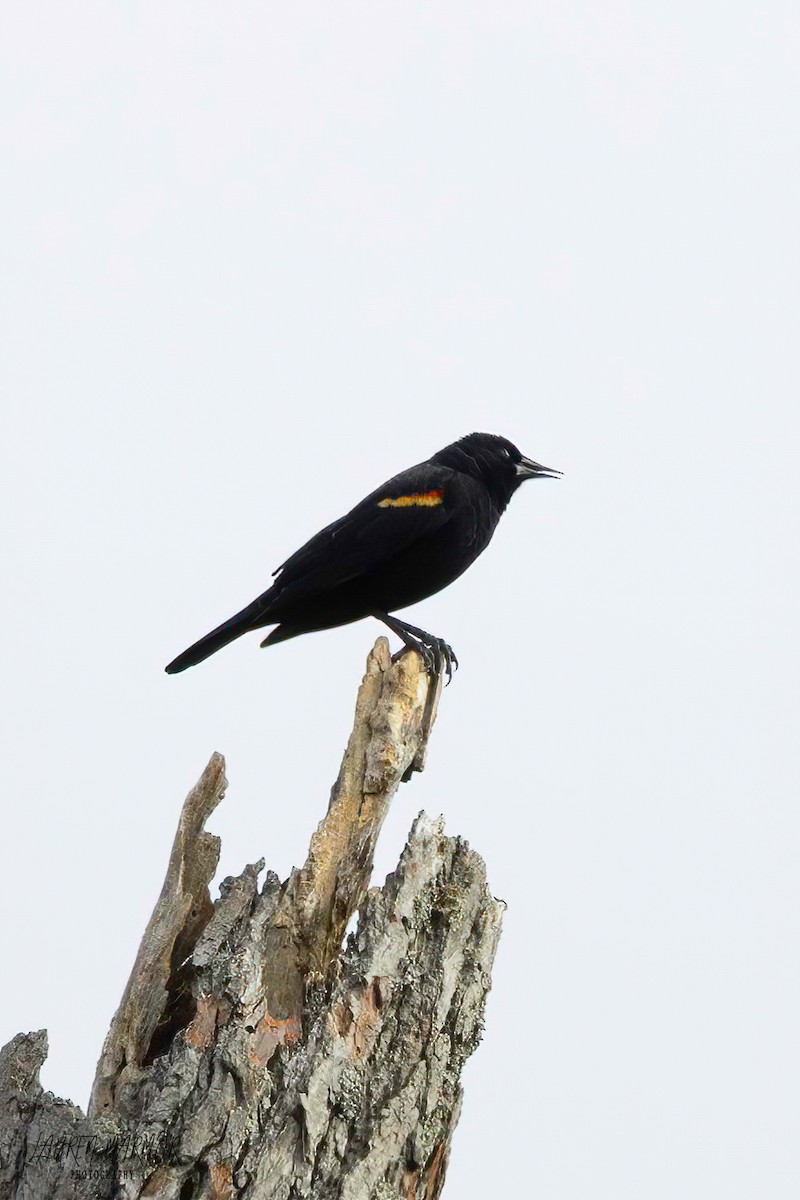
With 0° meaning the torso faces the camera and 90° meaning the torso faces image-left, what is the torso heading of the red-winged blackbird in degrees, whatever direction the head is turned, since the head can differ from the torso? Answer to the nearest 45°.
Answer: approximately 270°
